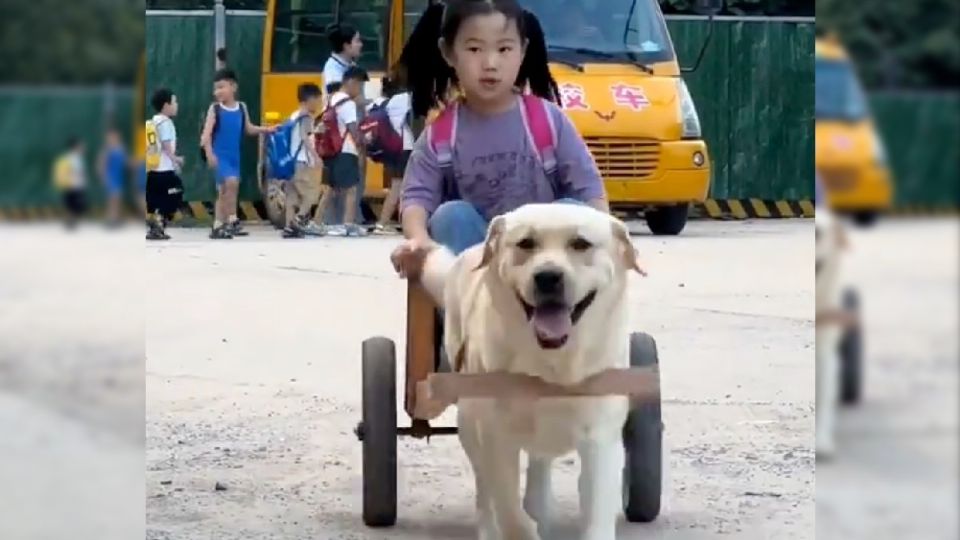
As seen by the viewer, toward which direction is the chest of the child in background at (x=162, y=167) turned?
to the viewer's right

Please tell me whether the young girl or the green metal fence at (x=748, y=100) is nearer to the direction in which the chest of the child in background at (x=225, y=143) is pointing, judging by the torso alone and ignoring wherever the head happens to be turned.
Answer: the young girl

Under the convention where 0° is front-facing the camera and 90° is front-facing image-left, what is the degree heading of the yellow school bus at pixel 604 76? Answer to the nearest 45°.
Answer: approximately 315°

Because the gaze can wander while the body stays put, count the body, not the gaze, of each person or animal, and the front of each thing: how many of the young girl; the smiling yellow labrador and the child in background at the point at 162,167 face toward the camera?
2

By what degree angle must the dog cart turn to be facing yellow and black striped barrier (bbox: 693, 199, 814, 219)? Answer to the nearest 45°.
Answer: approximately 180°

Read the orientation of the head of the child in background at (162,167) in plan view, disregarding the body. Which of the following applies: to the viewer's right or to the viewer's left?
to the viewer's right

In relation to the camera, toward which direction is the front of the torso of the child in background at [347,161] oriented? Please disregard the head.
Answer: to the viewer's right
